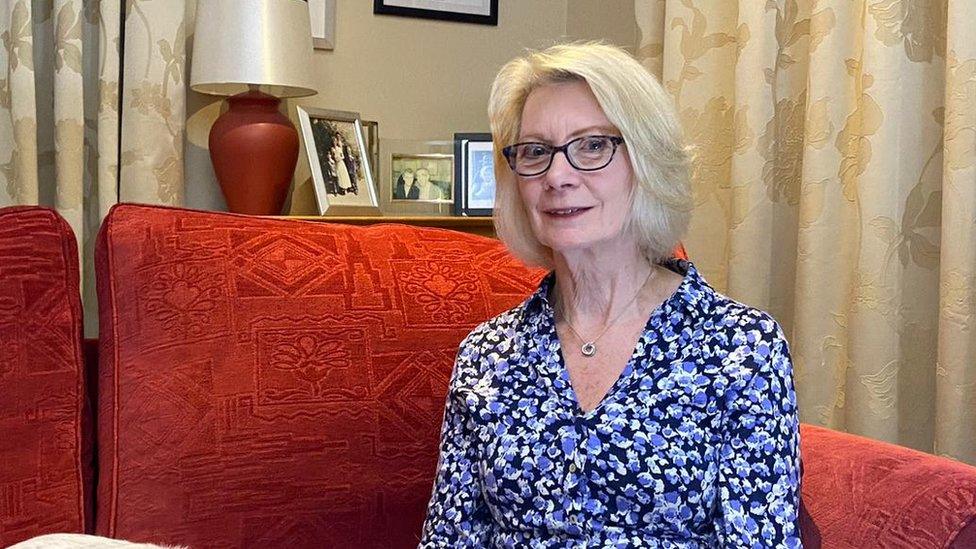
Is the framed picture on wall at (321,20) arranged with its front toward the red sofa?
yes

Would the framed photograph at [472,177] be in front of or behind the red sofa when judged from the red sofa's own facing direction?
behind

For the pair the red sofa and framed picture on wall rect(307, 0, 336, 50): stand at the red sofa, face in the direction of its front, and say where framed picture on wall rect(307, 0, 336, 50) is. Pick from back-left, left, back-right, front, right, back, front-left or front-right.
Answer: back

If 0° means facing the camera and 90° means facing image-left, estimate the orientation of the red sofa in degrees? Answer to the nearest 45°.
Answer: approximately 0°

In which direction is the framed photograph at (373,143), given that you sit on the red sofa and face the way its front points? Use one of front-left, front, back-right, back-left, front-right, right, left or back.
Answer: back
